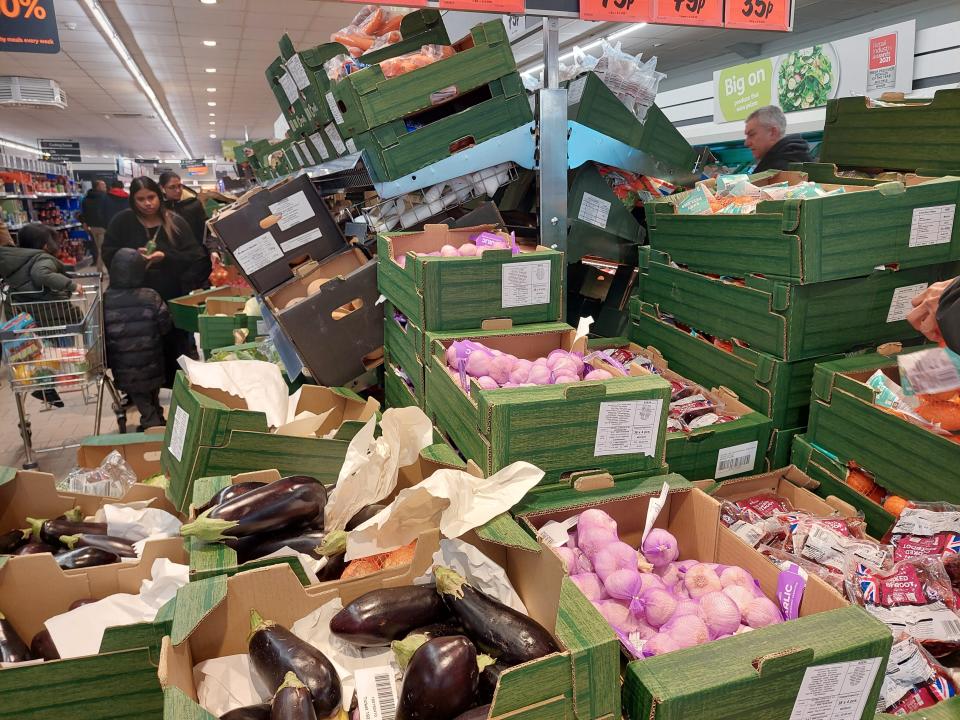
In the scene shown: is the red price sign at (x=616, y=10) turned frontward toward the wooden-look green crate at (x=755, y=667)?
yes

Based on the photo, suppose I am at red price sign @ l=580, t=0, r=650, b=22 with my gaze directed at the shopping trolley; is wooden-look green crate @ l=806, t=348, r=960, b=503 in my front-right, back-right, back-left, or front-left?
back-left

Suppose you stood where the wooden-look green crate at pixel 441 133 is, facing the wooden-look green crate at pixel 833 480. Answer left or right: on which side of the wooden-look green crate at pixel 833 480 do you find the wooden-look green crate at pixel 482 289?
right

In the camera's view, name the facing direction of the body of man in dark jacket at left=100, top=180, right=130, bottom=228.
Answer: away from the camera

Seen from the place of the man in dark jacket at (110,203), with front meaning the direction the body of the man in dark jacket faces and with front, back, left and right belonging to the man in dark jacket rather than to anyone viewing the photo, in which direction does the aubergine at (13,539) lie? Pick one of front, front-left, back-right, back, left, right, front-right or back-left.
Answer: back

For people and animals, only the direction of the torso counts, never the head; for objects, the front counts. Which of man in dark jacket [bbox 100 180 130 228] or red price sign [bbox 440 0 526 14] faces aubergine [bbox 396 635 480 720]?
the red price sign

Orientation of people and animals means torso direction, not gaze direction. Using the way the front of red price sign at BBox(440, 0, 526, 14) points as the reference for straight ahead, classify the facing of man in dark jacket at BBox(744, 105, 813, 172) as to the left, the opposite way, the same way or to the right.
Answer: to the right

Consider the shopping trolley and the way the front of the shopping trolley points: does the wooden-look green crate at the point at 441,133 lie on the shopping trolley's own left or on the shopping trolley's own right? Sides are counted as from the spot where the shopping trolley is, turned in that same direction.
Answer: on the shopping trolley's own left

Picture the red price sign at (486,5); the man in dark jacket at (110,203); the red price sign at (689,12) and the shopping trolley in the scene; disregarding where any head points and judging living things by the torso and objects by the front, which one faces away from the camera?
the man in dark jacket

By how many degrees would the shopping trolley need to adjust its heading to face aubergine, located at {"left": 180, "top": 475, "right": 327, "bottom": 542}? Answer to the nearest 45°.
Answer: approximately 45° to its left

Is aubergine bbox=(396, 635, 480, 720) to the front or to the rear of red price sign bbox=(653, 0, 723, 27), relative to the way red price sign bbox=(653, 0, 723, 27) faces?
to the front

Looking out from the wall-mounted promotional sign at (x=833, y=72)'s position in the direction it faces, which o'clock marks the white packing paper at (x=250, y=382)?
The white packing paper is roughly at 11 o'clock from the wall-mounted promotional sign.
